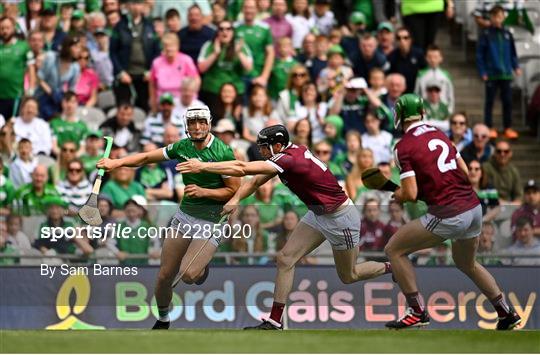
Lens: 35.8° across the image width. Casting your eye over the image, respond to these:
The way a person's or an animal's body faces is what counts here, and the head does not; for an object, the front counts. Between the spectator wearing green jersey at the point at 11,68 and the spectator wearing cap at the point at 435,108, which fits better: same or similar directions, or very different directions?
same or similar directions

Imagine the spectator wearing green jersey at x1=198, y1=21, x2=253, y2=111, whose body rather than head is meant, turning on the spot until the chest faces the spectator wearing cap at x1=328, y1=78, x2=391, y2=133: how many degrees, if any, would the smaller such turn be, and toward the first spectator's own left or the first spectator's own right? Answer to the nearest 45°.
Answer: approximately 90° to the first spectator's own left

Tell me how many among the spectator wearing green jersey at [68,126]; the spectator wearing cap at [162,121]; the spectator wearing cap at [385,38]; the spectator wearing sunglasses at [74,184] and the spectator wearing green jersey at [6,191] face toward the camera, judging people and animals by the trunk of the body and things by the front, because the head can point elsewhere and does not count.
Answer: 5

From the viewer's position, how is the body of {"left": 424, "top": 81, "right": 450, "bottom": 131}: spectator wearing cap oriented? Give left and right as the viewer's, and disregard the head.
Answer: facing the viewer

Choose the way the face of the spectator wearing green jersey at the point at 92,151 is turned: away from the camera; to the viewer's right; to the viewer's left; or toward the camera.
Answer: toward the camera

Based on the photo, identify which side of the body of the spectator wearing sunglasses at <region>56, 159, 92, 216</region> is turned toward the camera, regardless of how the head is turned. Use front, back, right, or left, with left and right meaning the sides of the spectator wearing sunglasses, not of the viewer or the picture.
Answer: front

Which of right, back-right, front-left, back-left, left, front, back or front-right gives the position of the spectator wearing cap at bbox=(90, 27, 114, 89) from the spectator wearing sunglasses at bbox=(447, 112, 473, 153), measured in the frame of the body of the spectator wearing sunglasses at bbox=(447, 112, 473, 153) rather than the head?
right

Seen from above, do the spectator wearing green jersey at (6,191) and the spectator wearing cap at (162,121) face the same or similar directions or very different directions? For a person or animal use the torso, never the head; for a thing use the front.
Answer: same or similar directions

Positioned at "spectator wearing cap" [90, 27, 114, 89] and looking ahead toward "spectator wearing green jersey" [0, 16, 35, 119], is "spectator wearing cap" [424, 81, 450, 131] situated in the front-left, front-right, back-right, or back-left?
back-left

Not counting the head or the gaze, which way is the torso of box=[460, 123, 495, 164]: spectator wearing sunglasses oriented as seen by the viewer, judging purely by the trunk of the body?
toward the camera

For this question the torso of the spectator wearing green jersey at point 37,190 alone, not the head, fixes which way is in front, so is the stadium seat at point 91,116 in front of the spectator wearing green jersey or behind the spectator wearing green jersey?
behind

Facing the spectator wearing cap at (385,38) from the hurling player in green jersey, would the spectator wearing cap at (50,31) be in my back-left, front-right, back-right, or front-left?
front-left

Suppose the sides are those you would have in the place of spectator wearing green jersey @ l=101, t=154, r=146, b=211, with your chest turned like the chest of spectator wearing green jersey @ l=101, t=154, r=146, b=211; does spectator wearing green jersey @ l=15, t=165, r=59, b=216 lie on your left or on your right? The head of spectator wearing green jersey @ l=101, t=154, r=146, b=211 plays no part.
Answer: on your right

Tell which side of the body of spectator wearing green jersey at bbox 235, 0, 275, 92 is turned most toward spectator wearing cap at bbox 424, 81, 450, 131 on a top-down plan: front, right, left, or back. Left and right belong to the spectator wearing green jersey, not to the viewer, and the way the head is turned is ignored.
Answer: left

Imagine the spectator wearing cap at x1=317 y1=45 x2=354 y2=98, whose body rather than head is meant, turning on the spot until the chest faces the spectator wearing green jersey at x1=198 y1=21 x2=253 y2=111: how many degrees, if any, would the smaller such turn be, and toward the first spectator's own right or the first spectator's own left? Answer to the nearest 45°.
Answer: approximately 90° to the first spectator's own right

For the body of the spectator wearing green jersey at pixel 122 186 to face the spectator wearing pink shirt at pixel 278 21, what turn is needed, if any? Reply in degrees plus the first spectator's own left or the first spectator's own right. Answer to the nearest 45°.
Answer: approximately 135° to the first spectator's own left

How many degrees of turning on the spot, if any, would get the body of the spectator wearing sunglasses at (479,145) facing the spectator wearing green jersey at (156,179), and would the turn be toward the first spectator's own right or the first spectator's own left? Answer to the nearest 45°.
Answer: approximately 90° to the first spectator's own right

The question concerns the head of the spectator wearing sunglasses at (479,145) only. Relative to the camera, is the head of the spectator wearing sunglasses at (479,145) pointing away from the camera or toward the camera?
toward the camera

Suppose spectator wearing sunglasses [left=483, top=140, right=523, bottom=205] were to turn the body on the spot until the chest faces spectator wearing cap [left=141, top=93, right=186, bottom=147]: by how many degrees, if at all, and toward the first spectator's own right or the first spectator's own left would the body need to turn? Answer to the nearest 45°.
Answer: approximately 90° to the first spectator's own right

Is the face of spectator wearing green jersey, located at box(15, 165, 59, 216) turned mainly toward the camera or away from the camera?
toward the camera
